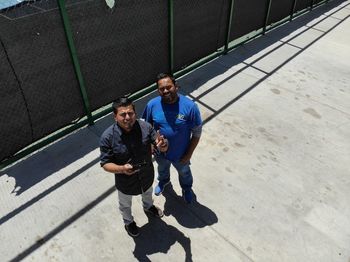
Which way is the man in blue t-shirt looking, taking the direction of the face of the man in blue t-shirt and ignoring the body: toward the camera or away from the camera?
toward the camera

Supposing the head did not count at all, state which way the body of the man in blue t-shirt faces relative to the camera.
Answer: toward the camera

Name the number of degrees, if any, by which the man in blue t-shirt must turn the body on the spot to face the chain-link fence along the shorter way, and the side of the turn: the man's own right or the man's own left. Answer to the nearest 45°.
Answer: approximately 135° to the man's own right
